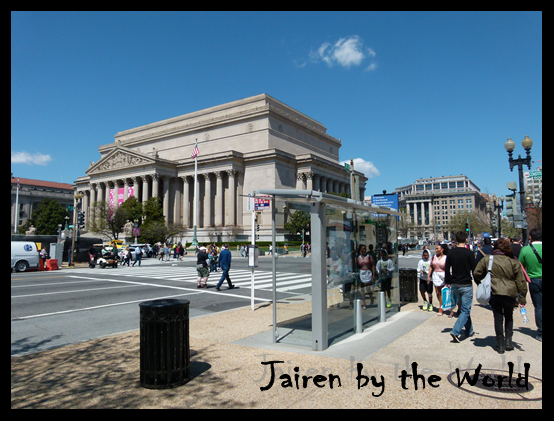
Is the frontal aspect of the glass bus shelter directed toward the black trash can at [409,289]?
no

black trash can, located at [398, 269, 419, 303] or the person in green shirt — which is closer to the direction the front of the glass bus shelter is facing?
the black trash can

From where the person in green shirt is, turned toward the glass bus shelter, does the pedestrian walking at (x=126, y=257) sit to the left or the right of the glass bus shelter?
right

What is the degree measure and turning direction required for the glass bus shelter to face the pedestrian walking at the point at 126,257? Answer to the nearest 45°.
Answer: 0° — it already faces them

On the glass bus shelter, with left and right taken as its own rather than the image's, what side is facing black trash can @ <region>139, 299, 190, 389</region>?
left

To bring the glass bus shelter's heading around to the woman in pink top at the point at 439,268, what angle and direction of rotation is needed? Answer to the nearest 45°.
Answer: approximately 90° to its right

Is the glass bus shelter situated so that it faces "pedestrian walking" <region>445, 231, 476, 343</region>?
no

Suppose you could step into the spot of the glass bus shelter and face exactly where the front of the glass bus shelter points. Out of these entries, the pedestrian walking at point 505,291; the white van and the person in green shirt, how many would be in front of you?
1

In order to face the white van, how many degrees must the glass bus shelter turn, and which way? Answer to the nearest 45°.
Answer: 0° — it already faces it

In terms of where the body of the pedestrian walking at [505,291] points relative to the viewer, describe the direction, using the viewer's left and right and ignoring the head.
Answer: facing away from the viewer

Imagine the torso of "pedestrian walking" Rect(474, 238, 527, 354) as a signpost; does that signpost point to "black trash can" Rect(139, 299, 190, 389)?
no

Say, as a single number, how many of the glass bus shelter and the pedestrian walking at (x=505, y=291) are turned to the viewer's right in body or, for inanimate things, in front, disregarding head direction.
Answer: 0

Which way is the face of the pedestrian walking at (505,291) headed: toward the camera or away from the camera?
away from the camera

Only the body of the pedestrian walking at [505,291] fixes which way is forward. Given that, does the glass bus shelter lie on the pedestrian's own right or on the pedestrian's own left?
on the pedestrian's own left

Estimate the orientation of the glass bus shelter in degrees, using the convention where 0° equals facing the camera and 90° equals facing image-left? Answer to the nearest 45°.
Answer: approximately 135°
